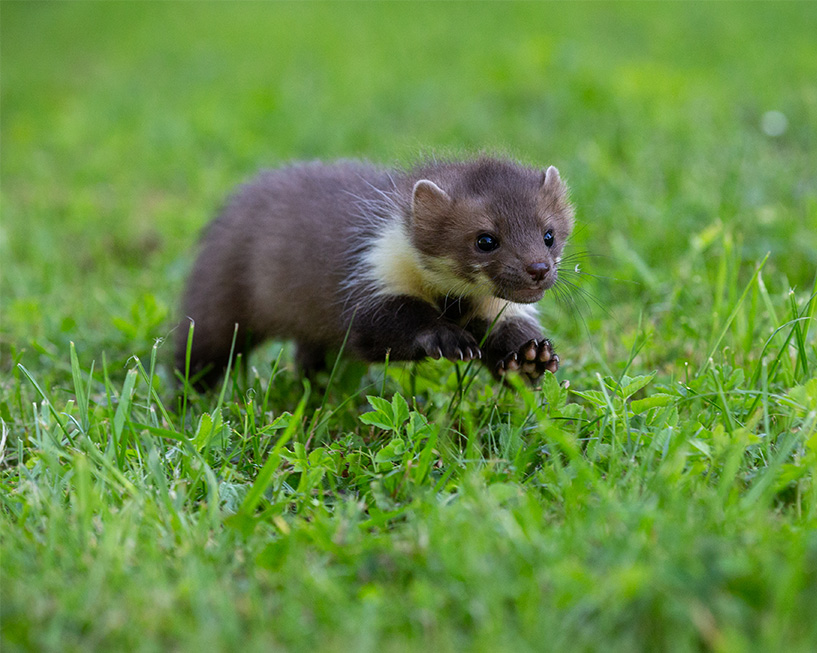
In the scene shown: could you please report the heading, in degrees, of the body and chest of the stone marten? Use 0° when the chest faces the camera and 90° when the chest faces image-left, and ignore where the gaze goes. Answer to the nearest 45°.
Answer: approximately 315°
